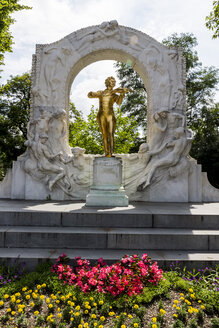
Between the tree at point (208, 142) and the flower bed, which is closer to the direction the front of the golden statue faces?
the flower bed

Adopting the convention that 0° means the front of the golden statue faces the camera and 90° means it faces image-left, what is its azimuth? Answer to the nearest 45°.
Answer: approximately 0°

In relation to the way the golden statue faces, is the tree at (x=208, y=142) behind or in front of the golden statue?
behind

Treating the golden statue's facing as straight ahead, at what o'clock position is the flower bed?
The flower bed is roughly at 12 o'clock from the golden statue.

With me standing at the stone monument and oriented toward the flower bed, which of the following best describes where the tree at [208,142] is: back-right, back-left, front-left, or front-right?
back-left
